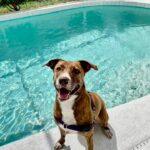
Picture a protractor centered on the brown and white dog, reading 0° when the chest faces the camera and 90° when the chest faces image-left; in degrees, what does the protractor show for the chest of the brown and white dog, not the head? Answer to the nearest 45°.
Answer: approximately 45°
